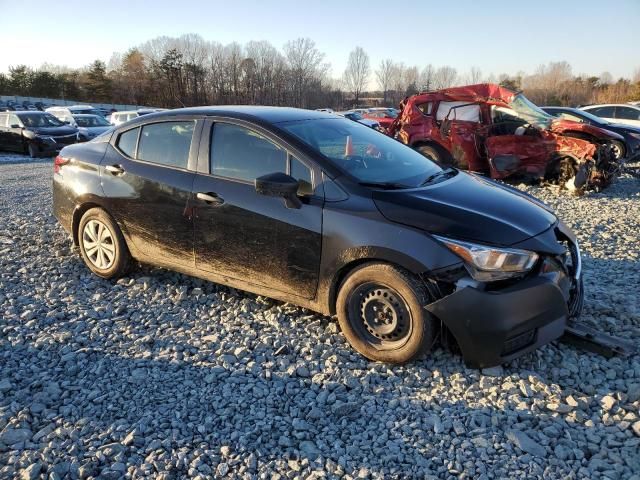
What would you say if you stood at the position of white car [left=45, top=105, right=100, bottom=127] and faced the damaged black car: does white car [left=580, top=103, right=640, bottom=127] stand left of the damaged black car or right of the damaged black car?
left

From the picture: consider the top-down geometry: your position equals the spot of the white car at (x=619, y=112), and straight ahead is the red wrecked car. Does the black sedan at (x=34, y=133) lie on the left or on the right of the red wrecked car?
right

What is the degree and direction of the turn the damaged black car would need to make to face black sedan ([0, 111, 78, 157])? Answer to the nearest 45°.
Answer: approximately 180°

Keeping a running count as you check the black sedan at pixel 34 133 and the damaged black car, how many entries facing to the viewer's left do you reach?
0

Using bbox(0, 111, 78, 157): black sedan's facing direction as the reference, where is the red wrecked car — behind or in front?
in front

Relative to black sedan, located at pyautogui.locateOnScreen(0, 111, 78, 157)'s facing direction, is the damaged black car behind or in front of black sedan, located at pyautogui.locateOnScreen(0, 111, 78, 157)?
in front

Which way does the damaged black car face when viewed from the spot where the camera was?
facing the viewer and to the right of the viewer

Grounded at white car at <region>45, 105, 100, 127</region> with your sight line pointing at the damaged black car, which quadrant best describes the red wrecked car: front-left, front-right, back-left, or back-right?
front-left

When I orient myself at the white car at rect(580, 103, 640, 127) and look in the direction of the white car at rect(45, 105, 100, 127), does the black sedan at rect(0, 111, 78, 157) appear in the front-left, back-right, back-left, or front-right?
front-left

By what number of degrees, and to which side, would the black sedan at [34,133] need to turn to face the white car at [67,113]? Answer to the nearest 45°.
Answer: approximately 135° to its left

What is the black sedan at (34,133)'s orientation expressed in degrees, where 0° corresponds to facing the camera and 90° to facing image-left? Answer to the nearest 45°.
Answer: approximately 315°

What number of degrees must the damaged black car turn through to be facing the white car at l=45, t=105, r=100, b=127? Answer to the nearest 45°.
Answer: approximately 180°

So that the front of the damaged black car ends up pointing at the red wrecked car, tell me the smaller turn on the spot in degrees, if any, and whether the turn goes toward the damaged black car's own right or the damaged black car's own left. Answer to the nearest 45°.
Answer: approximately 90° to the damaged black car's own left
